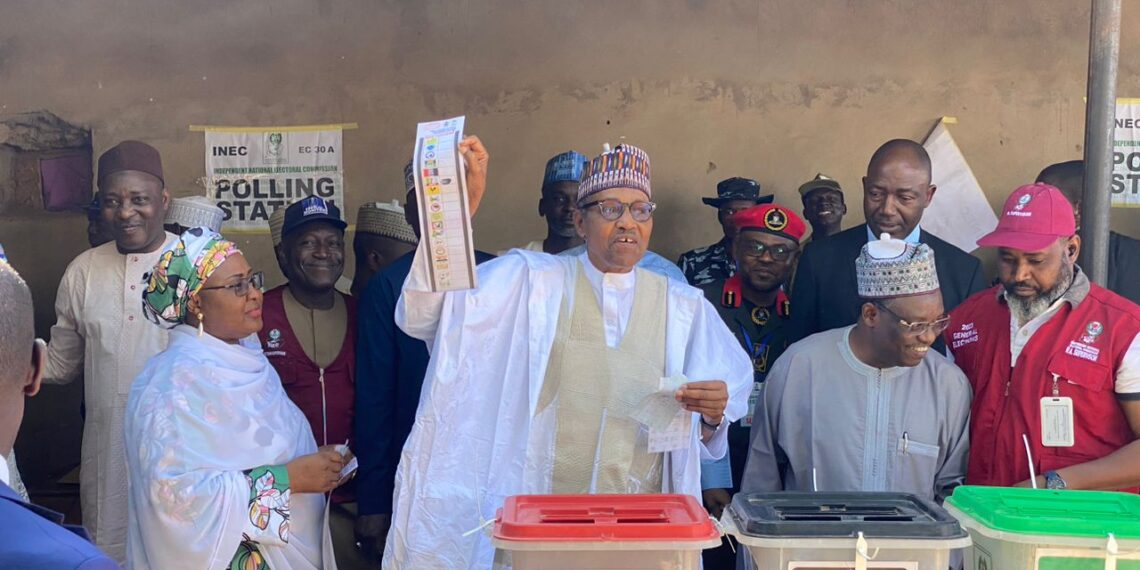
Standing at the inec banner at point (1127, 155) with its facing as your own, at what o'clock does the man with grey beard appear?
The man with grey beard is roughly at 12 o'clock from the inec banner.

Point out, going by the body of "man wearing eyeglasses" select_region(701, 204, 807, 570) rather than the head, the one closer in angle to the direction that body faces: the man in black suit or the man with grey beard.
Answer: the man with grey beard

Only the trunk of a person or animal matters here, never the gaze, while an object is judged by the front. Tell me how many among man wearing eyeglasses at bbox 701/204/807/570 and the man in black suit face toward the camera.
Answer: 2

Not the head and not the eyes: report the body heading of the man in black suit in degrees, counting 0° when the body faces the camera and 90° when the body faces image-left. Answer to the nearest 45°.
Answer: approximately 0°

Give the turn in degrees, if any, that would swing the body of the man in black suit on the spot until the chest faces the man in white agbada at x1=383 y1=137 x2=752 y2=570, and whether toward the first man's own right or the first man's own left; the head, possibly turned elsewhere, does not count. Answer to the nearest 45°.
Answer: approximately 45° to the first man's own right

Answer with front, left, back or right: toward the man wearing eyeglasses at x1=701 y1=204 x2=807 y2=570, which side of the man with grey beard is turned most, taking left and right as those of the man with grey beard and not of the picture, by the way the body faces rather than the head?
right

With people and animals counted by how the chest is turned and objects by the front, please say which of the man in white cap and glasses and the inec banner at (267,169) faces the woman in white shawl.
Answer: the inec banner
